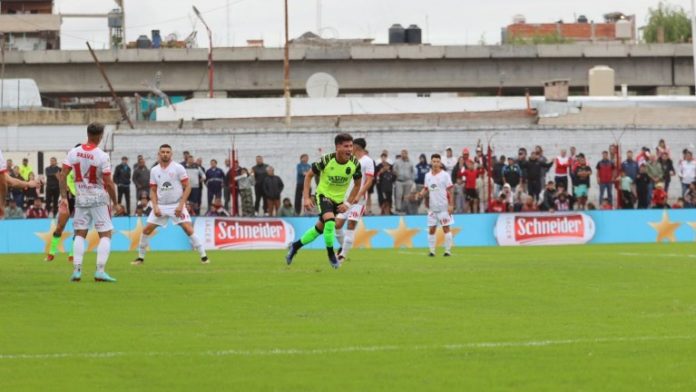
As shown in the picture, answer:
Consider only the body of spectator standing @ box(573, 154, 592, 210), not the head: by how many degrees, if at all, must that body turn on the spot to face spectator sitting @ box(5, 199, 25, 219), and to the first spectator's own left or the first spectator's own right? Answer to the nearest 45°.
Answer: approximately 90° to the first spectator's own right

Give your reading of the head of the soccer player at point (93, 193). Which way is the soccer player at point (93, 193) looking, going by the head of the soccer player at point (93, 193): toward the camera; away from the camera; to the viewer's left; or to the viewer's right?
away from the camera

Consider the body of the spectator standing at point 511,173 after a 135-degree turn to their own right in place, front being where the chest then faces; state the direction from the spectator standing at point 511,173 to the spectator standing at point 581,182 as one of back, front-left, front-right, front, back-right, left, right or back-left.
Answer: back-right

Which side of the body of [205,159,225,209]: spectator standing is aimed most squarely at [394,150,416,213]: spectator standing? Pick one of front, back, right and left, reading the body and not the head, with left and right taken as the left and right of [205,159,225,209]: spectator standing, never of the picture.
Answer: left

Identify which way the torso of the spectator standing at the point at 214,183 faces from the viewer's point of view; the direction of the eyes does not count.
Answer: toward the camera

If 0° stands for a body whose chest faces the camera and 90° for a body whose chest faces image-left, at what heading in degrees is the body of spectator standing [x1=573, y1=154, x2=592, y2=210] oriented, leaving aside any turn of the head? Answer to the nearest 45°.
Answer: approximately 0°

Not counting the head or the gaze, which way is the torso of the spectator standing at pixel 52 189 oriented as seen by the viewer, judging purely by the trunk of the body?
toward the camera

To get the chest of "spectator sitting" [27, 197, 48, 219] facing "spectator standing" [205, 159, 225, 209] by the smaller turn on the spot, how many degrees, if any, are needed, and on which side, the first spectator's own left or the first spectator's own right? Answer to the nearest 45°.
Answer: approximately 90° to the first spectator's own left

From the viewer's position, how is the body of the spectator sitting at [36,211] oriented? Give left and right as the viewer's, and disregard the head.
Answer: facing the viewer

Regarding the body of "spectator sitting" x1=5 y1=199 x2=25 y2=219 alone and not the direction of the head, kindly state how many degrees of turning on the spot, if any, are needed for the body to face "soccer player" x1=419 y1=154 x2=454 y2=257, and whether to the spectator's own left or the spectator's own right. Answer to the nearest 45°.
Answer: approximately 45° to the spectator's own left
